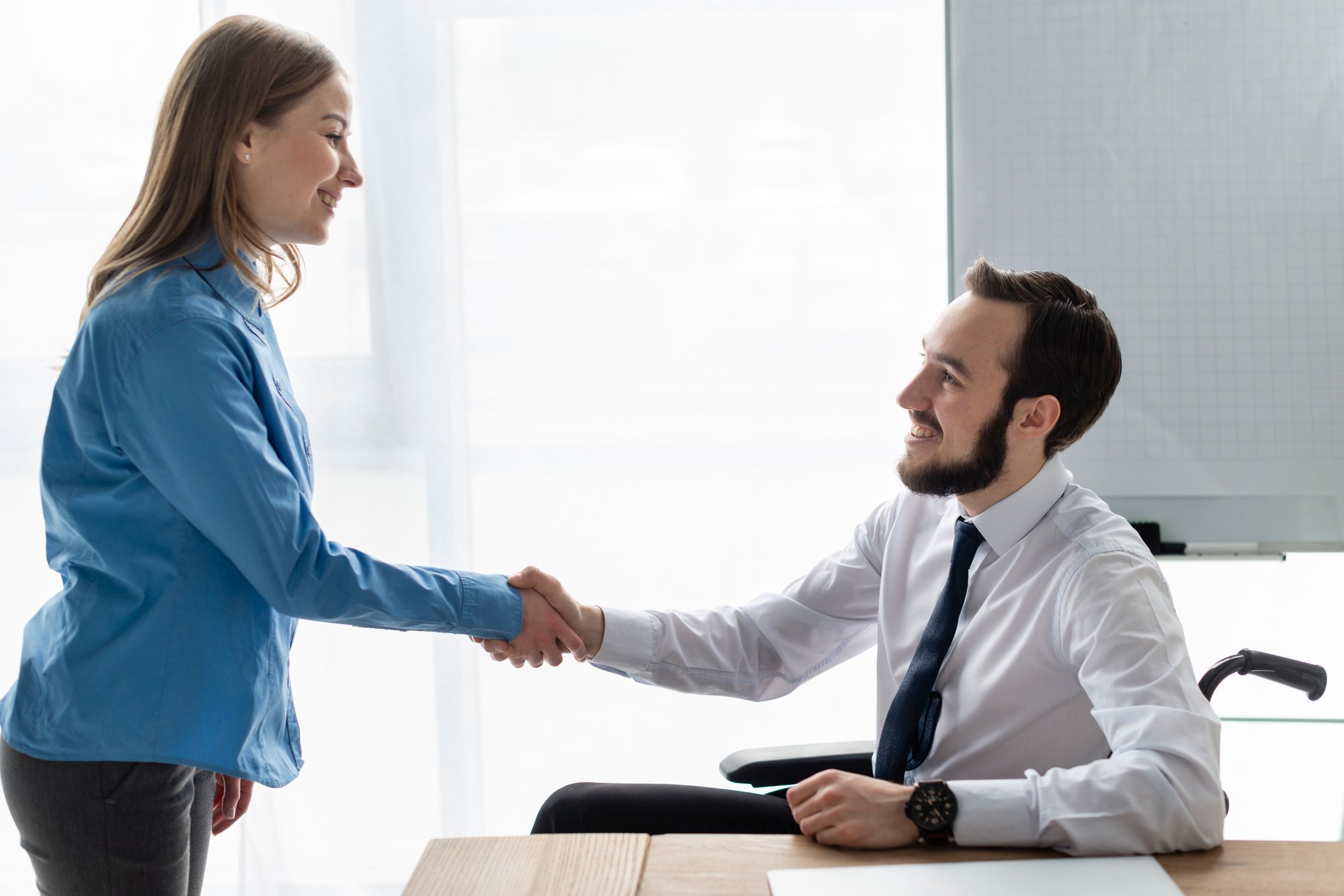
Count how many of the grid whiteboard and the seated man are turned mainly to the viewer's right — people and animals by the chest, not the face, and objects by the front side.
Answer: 0

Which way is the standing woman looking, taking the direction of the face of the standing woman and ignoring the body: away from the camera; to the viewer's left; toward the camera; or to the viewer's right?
to the viewer's right

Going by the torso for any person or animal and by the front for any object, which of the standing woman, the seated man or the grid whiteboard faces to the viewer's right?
the standing woman

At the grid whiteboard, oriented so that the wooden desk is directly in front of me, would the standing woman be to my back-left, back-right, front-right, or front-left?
front-right

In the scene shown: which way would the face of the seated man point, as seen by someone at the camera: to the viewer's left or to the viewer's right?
to the viewer's left

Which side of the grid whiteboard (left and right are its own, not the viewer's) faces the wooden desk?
front

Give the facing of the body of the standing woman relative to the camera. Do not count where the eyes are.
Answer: to the viewer's right

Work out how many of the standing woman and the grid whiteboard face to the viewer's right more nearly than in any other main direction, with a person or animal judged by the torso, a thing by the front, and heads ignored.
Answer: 1

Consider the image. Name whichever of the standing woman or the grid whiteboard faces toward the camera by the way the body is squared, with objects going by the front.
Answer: the grid whiteboard

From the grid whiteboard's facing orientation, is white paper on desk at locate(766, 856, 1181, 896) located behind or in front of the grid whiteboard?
in front

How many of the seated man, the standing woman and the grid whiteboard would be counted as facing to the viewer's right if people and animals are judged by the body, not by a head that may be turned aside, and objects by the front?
1

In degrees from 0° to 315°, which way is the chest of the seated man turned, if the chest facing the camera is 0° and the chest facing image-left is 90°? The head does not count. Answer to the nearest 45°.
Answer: approximately 45°

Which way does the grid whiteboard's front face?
toward the camera

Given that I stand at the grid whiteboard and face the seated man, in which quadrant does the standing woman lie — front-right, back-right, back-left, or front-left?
front-right

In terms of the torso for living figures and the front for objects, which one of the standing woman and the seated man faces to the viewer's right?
the standing woman
